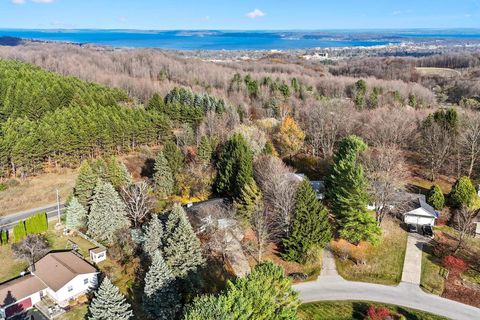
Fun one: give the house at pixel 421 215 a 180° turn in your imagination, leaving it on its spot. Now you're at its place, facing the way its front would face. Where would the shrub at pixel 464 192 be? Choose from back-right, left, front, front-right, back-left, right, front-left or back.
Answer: front-right

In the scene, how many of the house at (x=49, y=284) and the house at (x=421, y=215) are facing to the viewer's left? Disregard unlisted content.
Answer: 0

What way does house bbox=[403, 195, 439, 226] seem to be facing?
toward the camera

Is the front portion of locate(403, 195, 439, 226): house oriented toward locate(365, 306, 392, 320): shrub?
yes

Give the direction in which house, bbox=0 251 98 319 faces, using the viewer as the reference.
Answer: facing the viewer and to the right of the viewer

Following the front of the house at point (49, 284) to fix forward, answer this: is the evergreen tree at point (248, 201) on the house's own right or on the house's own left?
on the house's own left

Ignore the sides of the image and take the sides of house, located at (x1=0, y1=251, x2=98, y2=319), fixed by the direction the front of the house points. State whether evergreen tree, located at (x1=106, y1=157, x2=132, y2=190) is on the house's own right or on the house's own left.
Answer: on the house's own left

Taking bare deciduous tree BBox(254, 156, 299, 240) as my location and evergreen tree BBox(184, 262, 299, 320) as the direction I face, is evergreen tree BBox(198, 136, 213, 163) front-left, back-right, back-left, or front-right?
back-right

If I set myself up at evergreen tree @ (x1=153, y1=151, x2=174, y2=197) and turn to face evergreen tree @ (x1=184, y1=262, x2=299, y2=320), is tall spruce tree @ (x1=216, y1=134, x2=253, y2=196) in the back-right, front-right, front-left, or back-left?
front-left

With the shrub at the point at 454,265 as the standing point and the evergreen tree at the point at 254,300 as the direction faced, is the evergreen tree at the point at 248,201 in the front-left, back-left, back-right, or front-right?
front-right

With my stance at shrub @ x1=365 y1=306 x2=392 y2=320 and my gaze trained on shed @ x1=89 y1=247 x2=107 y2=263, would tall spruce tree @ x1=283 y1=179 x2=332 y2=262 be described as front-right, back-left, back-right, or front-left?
front-right

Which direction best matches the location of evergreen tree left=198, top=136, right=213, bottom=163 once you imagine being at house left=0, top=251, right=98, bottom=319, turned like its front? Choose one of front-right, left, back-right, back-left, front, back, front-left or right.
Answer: left

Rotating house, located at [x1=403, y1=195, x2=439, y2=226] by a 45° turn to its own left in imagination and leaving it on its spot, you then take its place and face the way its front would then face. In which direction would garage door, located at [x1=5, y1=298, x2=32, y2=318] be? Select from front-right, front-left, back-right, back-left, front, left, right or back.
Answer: right

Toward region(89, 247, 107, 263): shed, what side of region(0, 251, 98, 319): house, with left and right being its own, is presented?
left
